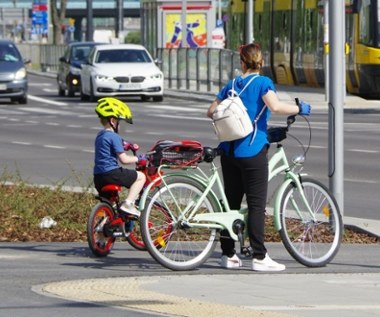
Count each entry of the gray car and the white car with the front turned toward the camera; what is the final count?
2

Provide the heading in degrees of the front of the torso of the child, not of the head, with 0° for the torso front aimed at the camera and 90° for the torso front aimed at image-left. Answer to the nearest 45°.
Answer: approximately 225°

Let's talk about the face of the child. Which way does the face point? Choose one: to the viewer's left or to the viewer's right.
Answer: to the viewer's right

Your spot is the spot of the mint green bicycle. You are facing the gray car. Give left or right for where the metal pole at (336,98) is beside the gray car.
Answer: right

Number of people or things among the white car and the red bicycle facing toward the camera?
1

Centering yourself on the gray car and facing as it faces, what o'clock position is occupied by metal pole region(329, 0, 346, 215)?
The metal pole is roughly at 12 o'clock from the gray car.
